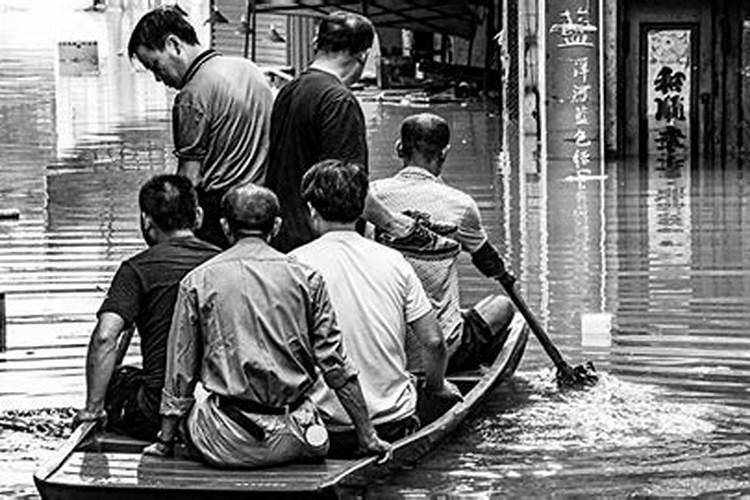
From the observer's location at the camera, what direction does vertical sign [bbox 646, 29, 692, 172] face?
facing the viewer

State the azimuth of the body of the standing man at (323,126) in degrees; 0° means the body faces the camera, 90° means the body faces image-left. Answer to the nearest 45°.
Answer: approximately 225°

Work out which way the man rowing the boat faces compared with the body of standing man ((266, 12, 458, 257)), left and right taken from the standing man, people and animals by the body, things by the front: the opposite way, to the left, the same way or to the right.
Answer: the same way

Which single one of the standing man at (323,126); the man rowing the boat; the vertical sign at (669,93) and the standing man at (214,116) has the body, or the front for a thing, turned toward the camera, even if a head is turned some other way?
the vertical sign

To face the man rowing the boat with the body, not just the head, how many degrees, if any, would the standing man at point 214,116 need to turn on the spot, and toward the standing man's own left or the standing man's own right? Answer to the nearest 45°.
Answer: approximately 135° to the standing man's own right

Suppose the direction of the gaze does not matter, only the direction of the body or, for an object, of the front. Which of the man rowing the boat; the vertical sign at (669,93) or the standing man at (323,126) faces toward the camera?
the vertical sign

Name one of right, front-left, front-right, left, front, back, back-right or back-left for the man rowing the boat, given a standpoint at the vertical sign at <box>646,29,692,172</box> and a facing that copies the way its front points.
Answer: front

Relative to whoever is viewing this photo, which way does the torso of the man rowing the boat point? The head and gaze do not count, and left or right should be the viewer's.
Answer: facing away from the viewer and to the right of the viewer

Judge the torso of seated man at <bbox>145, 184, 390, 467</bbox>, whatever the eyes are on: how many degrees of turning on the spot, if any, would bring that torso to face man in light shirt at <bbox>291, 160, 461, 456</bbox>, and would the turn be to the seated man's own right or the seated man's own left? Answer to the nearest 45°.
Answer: approximately 45° to the seated man's own right

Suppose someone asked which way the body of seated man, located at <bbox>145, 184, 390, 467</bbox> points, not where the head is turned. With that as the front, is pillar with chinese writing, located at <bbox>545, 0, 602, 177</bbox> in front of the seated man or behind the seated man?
in front

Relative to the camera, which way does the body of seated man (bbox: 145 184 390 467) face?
away from the camera

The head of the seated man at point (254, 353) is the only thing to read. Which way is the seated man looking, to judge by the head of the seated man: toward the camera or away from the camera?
away from the camera

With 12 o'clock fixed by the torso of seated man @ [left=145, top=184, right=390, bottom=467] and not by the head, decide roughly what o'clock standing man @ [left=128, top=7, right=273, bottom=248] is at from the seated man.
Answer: The standing man is roughly at 12 o'clock from the seated man.

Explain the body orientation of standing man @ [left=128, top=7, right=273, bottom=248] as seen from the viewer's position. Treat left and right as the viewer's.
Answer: facing away from the viewer and to the left of the viewer

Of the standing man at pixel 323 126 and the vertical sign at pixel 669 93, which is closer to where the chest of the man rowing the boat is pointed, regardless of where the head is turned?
the vertical sign

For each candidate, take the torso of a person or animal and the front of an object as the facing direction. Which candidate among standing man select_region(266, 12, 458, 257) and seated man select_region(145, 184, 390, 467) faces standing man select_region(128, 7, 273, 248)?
the seated man
